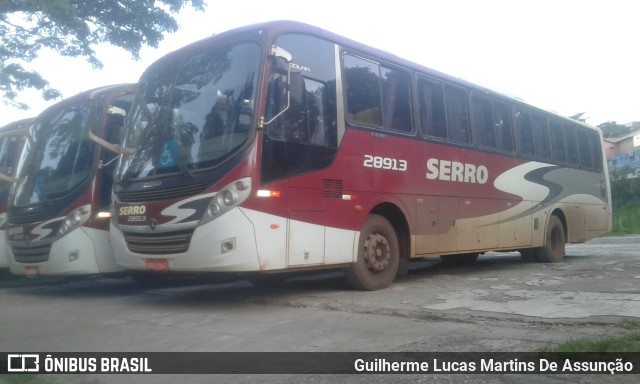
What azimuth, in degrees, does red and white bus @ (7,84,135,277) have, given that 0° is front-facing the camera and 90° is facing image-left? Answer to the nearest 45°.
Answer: approximately 45°

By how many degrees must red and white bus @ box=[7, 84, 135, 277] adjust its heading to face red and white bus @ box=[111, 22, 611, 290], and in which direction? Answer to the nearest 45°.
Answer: approximately 90° to its left

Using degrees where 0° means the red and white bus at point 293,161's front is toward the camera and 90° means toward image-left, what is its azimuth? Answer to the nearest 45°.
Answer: approximately 45°

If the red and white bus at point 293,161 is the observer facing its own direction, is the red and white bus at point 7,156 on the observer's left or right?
on its right
